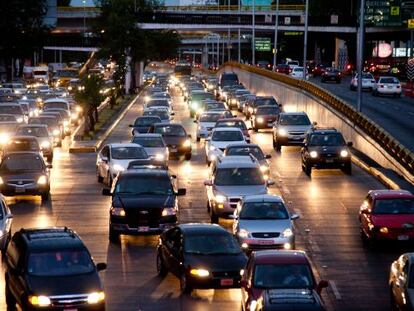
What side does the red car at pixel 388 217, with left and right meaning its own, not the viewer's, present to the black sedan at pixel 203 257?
right

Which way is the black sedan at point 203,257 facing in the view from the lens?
facing the viewer and to the right of the viewer

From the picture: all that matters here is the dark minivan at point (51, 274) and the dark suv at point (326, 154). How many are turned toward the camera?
2

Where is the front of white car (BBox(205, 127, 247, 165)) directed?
toward the camera

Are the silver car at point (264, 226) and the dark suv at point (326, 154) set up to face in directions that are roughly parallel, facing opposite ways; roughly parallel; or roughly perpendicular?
roughly parallel

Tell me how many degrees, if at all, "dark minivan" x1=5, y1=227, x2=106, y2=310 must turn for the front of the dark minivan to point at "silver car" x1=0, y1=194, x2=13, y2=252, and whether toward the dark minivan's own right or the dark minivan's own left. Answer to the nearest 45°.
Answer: approximately 180°

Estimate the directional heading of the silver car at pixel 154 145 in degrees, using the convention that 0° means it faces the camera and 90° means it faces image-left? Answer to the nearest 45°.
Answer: approximately 0°

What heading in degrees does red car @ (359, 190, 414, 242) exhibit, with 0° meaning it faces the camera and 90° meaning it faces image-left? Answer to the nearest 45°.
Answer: approximately 315°

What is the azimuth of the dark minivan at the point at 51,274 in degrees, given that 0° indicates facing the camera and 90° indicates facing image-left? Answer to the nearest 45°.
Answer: approximately 0°

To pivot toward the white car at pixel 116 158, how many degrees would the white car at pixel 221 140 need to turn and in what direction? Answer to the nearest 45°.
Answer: approximately 45° to its right

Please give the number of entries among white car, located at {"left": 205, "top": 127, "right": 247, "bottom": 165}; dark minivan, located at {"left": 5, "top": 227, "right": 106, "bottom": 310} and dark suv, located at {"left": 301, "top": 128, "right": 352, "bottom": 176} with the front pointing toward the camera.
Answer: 3

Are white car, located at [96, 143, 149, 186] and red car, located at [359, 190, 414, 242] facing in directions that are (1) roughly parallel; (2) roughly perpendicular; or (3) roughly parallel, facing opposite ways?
roughly parallel

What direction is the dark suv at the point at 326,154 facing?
toward the camera
